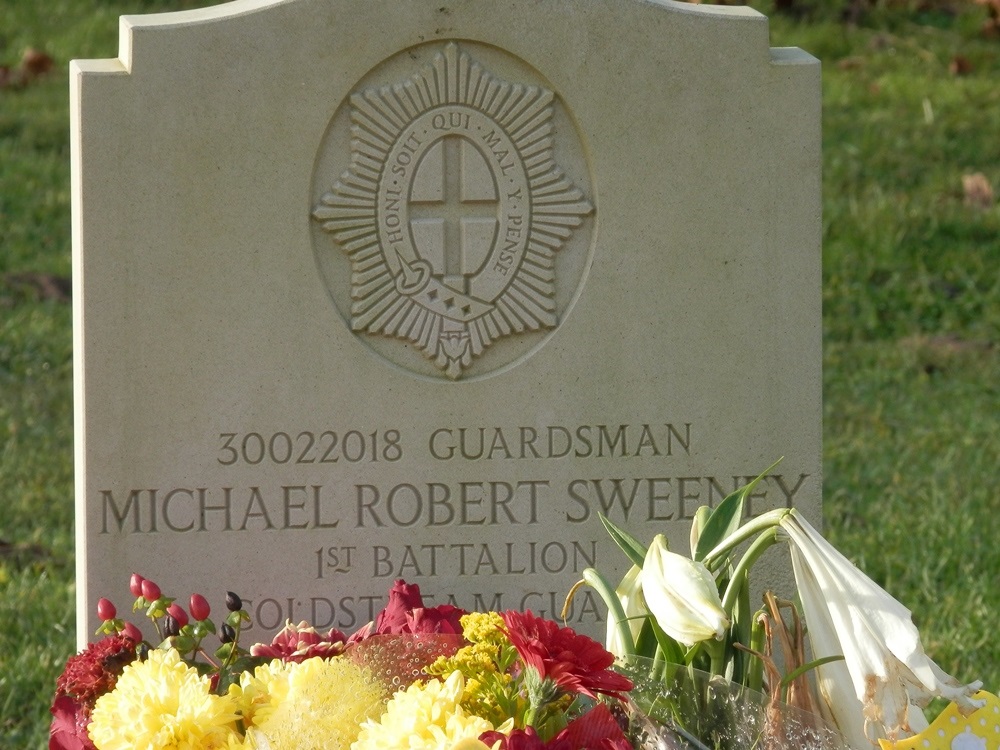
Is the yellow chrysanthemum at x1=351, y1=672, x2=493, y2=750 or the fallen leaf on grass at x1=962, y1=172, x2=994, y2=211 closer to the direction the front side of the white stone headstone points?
the yellow chrysanthemum

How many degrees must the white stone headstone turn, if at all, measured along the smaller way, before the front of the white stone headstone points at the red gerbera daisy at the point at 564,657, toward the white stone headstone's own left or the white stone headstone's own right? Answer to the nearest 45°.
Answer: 0° — it already faces it

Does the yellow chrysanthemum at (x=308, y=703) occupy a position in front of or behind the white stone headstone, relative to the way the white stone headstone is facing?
in front

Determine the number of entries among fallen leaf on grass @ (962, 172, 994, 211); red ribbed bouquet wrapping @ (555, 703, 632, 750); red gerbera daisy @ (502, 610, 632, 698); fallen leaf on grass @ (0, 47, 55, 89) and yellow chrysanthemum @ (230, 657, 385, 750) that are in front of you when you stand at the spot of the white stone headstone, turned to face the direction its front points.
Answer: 3

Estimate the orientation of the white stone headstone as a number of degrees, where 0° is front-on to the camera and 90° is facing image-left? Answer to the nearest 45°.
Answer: approximately 0°

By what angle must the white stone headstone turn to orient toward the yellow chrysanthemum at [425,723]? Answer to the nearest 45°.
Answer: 0° — it already faces it

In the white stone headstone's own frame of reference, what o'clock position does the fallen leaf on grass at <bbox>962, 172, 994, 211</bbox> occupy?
The fallen leaf on grass is roughly at 7 o'clock from the white stone headstone.

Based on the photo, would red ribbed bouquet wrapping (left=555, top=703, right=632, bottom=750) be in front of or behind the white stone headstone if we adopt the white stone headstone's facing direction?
in front
